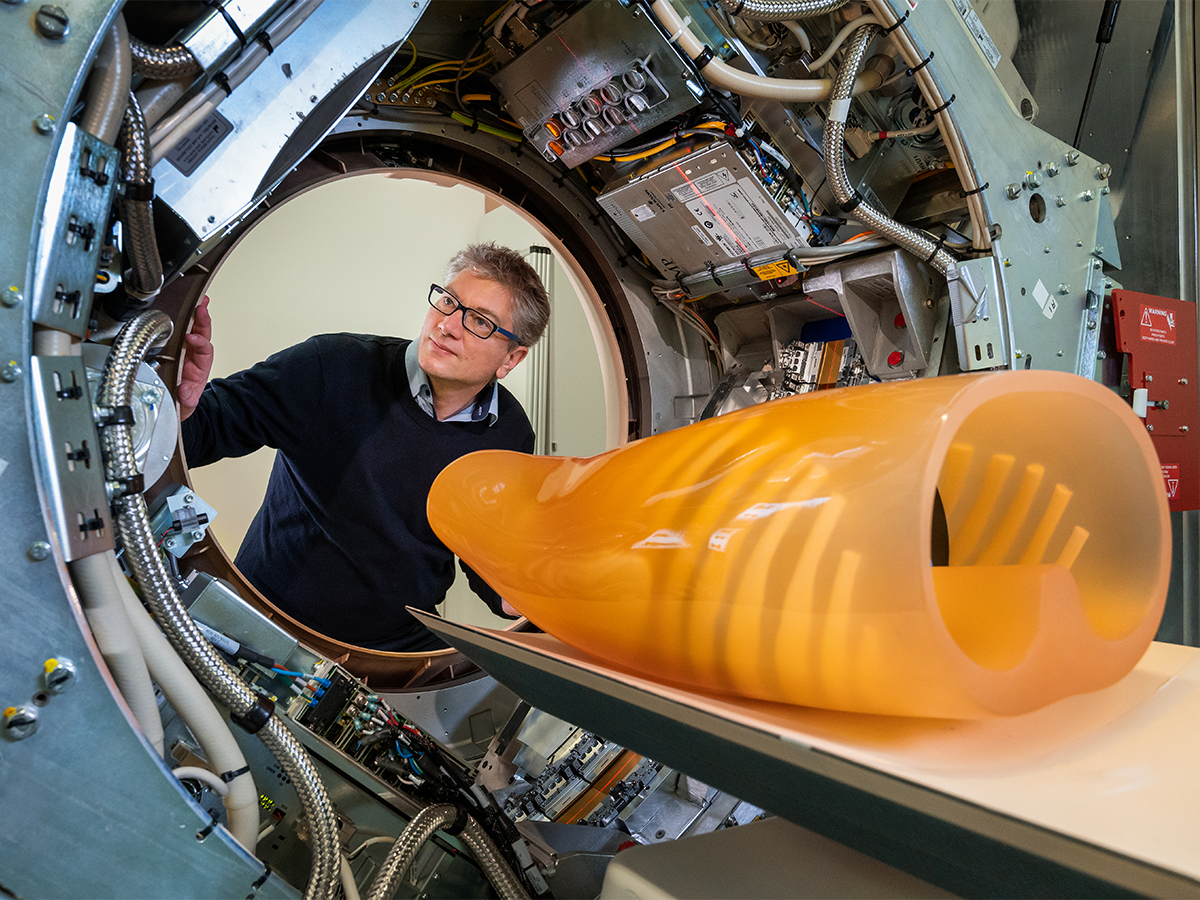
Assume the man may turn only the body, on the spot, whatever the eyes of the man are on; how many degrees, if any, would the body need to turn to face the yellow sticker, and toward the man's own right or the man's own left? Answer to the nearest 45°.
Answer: approximately 90° to the man's own left

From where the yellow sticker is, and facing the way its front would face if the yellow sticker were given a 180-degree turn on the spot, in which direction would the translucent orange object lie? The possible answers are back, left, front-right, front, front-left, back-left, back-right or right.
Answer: back

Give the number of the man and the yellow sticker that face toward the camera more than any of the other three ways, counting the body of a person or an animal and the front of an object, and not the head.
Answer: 2

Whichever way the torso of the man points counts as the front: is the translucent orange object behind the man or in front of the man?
in front

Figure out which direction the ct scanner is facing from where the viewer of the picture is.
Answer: facing the viewer and to the right of the viewer

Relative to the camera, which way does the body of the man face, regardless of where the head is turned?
toward the camera

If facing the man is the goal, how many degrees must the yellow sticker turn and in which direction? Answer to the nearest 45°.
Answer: approximately 90° to its right

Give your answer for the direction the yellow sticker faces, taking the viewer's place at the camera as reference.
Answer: facing the viewer
